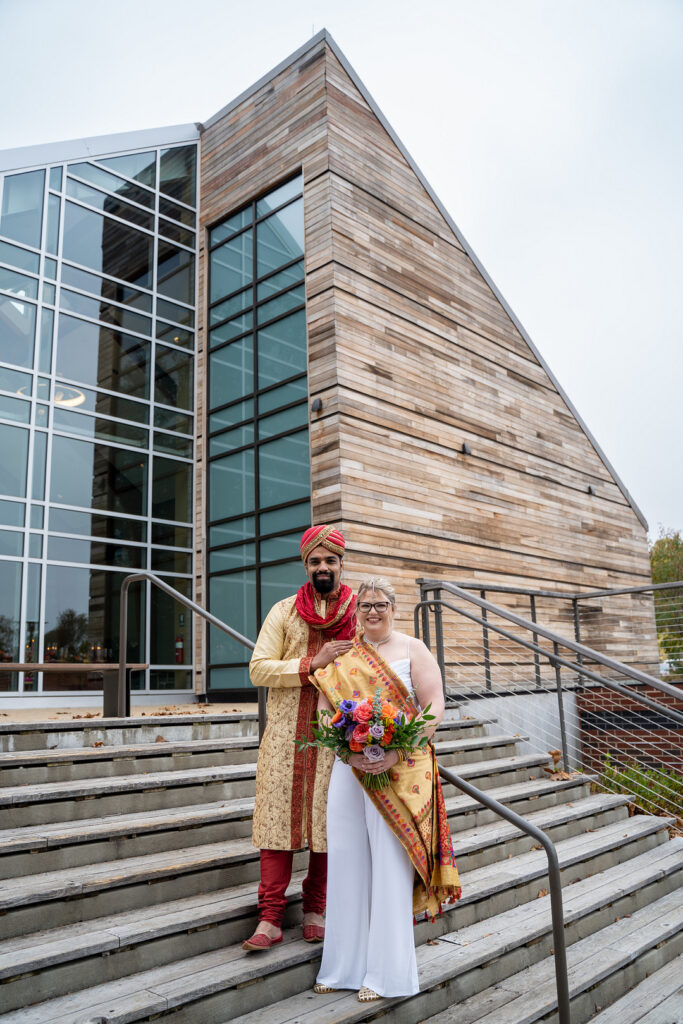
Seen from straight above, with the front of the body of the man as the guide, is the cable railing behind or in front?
behind

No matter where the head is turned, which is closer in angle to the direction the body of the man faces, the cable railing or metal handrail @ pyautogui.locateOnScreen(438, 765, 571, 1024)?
the metal handrail

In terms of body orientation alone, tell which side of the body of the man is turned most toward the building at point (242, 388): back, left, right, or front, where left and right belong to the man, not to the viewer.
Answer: back

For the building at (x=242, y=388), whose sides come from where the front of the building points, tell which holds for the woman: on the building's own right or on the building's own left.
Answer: on the building's own left

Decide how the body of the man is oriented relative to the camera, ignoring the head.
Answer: toward the camera

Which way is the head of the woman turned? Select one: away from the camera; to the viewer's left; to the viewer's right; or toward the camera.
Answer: toward the camera

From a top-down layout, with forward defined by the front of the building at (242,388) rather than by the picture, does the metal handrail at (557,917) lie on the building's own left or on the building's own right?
on the building's own left

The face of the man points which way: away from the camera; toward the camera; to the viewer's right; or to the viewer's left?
toward the camera

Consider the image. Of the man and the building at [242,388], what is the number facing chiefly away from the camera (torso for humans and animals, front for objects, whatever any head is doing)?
0

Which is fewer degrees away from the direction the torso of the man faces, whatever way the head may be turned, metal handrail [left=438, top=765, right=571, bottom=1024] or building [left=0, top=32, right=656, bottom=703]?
the metal handrail

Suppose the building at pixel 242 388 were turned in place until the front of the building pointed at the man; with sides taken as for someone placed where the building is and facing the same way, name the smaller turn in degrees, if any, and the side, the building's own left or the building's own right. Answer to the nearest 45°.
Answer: approximately 45° to the building's own left
